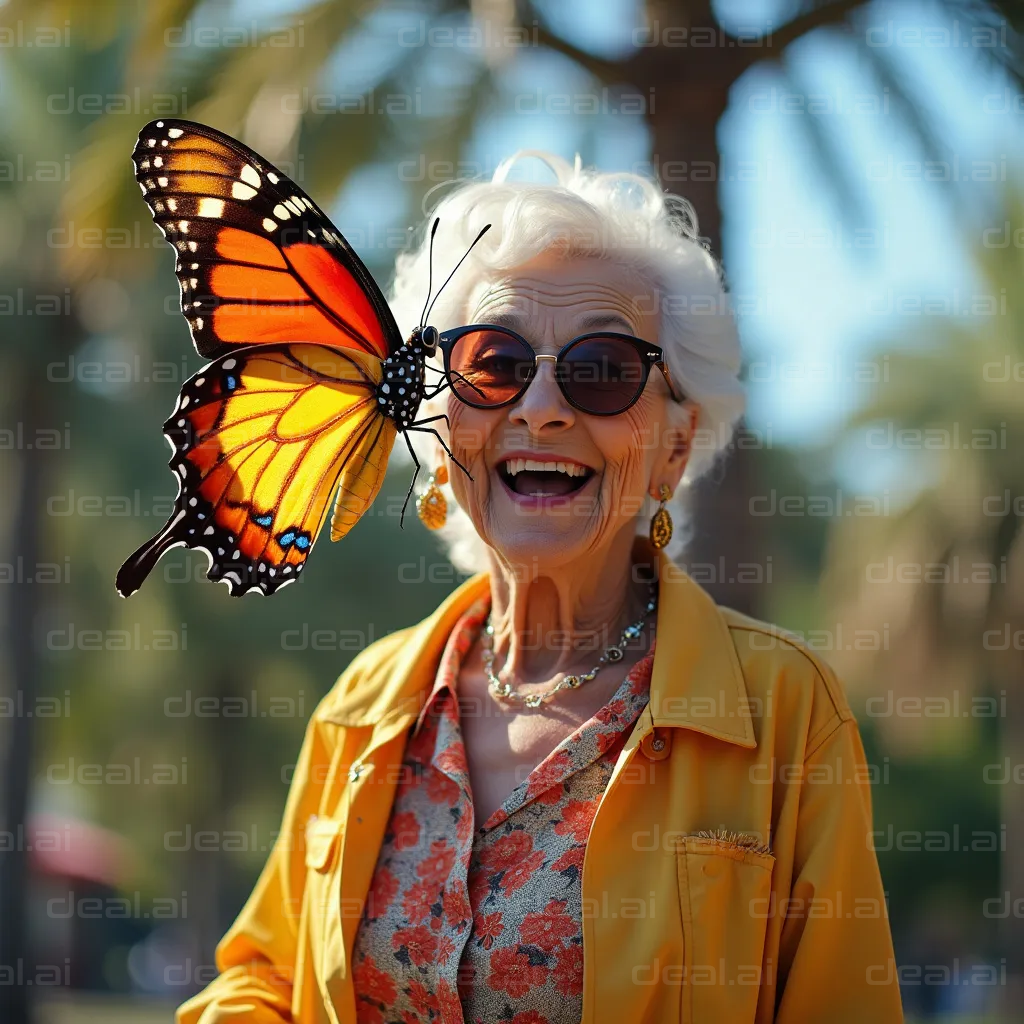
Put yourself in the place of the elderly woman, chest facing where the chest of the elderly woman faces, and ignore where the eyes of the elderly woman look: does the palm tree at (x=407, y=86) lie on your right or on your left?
on your right

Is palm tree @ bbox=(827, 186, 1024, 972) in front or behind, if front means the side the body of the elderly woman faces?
behind

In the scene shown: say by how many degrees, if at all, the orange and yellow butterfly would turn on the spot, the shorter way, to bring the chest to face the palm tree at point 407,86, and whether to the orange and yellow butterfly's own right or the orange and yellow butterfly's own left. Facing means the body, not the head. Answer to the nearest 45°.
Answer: approximately 90° to the orange and yellow butterfly's own left

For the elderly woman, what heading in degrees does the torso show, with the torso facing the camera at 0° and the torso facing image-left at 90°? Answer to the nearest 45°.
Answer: approximately 45°

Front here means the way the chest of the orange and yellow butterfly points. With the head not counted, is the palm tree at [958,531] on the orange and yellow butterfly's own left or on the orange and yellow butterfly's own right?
on the orange and yellow butterfly's own left

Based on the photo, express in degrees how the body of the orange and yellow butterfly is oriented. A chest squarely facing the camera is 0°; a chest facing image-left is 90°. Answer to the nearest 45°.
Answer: approximately 270°
